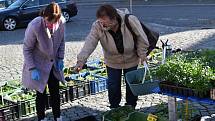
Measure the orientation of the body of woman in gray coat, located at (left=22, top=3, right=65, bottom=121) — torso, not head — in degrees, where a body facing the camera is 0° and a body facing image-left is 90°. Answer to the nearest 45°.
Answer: approximately 315°

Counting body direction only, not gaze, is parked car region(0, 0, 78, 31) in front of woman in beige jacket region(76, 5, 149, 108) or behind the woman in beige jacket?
behind
